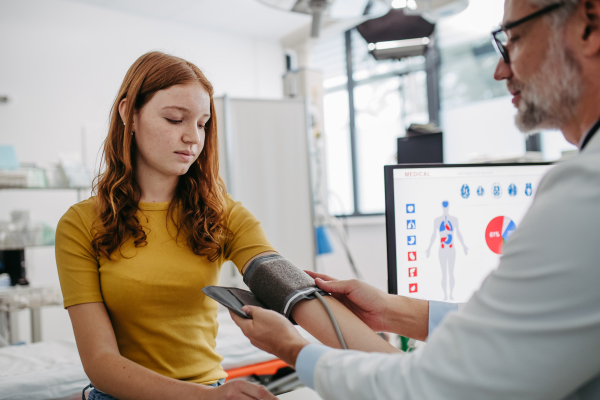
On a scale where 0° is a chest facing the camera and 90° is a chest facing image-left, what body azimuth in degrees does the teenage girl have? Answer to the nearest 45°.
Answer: approximately 315°

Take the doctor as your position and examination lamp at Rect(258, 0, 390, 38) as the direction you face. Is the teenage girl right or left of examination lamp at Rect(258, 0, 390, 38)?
left

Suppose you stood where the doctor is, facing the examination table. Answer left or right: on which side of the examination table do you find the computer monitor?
right

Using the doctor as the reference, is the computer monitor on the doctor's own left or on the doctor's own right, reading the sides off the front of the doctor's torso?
on the doctor's own right

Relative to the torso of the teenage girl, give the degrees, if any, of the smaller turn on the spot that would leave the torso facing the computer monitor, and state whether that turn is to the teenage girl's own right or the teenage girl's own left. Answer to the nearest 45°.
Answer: approximately 45° to the teenage girl's own left

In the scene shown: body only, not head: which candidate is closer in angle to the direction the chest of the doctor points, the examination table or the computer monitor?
the examination table

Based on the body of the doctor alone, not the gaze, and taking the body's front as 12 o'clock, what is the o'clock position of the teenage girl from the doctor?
The teenage girl is roughly at 1 o'clock from the doctor.

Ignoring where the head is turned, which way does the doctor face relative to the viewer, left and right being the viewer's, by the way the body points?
facing to the left of the viewer

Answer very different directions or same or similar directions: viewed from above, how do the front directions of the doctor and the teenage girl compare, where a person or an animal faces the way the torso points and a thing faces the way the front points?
very different directions

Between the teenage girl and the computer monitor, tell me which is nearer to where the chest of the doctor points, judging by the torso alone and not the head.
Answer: the teenage girl

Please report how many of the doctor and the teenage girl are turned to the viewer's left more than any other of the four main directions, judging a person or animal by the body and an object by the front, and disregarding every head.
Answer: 1

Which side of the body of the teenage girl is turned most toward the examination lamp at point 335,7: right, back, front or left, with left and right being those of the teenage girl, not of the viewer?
left

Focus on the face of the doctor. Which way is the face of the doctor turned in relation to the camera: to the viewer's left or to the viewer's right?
to the viewer's left

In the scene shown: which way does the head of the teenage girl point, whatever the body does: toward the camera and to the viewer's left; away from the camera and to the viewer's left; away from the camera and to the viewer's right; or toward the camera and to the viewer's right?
toward the camera and to the viewer's right
